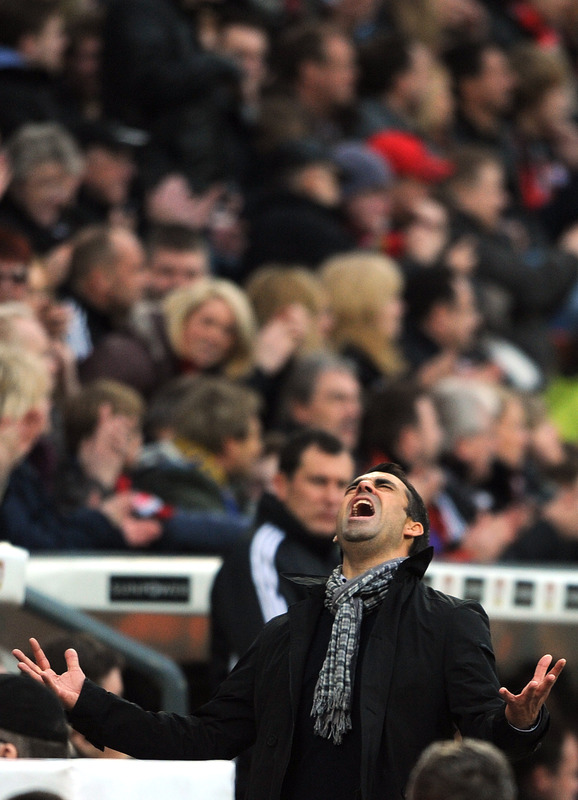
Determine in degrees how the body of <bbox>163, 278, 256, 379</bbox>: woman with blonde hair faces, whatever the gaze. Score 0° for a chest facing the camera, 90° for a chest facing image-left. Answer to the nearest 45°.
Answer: approximately 0°

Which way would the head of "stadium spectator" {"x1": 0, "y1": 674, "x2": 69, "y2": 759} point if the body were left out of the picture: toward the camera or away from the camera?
away from the camera

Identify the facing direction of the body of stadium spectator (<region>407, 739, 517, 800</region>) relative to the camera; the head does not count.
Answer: away from the camera

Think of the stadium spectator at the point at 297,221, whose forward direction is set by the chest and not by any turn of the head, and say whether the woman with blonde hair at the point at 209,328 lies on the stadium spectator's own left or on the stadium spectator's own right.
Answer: on the stadium spectator's own right

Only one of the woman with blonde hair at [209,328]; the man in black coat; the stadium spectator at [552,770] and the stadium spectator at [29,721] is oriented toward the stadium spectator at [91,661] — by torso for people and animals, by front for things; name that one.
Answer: the woman with blonde hair

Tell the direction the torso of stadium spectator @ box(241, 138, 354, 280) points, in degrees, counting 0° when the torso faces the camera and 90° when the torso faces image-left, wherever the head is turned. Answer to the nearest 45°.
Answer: approximately 315°

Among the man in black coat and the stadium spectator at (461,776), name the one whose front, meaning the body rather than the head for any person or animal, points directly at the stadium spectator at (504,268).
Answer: the stadium spectator at (461,776)
